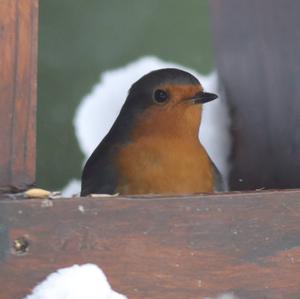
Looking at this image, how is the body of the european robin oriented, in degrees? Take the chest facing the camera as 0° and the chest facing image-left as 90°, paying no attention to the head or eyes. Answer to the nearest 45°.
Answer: approximately 315°
